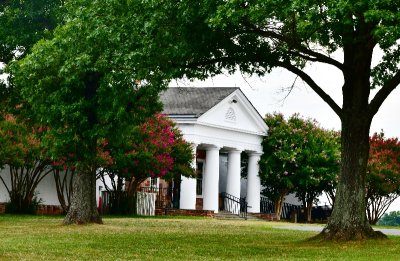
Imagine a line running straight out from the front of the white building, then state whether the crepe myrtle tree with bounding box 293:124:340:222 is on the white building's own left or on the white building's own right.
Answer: on the white building's own left

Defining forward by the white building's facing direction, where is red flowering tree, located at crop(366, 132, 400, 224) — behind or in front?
in front

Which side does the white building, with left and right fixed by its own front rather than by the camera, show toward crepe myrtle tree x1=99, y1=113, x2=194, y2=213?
right

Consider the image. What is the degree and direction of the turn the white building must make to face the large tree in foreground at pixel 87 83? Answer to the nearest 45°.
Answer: approximately 45° to its right

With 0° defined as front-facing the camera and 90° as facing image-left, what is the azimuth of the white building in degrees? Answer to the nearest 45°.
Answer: approximately 315°

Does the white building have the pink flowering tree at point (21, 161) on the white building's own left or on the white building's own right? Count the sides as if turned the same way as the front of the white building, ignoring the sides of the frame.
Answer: on the white building's own right
